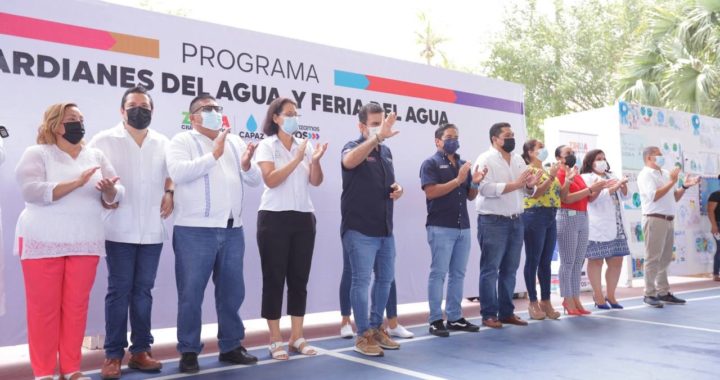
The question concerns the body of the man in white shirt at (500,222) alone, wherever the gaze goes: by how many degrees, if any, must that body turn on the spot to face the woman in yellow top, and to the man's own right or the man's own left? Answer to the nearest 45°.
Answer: approximately 90° to the man's own left

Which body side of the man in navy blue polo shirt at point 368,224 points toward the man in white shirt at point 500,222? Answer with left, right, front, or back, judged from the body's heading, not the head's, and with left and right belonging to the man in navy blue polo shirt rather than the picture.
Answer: left

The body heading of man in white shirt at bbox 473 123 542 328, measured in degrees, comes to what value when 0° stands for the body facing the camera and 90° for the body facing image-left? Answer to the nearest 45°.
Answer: approximately 315°

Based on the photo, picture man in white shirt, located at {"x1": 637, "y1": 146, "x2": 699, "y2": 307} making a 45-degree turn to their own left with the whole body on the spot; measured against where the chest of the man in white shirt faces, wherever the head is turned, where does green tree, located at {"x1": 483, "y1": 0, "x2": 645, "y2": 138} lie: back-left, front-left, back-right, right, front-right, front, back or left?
left

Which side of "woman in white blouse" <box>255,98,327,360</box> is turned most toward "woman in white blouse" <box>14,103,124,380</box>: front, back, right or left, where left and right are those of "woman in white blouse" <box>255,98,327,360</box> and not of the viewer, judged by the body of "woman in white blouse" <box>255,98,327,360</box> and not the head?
right
